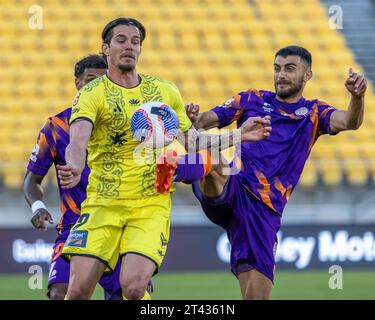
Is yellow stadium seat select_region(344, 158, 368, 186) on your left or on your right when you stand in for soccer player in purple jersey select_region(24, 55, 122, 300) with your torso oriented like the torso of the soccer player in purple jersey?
on your left

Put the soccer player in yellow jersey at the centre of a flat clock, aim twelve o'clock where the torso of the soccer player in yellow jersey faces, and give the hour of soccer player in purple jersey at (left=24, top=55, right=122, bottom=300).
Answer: The soccer player in purple jersey is roughly at 5 o'clock from the soccer player in yellow jersey.

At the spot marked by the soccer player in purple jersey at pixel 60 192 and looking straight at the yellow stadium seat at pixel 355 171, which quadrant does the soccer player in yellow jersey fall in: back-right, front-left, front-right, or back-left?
back-right

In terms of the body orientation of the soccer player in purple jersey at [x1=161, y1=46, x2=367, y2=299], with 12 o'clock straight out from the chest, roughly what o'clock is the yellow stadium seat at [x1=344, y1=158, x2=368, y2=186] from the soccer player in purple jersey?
The yellow stadium seat is roughly at 5 o'clock from the soccer player in purple jersey.

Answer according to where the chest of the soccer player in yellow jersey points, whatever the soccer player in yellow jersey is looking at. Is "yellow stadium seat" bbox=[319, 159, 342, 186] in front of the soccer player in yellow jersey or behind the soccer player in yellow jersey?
behind

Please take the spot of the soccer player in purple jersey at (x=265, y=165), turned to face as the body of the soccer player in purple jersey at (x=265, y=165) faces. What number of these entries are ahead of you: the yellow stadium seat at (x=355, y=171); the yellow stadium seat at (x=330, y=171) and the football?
1

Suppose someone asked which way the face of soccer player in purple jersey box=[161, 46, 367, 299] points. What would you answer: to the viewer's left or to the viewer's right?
to the viewer's left

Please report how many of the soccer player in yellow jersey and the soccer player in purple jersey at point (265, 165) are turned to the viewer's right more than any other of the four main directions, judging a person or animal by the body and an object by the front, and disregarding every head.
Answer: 0

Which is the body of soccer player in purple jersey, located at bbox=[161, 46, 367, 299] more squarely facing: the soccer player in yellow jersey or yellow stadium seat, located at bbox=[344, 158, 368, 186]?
the soccer player in yellow jersey

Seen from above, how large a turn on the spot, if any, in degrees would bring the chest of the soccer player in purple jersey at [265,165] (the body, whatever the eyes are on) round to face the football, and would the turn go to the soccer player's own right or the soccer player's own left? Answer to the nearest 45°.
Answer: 0° — they already face it

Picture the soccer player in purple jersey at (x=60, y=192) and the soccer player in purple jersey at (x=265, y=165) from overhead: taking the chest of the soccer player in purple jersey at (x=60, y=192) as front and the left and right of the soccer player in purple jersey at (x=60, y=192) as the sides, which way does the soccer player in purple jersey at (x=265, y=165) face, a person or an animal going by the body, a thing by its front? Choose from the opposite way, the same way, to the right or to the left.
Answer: to the right

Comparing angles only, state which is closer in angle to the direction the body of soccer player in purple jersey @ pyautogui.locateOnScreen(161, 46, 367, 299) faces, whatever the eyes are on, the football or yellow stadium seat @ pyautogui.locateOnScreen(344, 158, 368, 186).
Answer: the football
